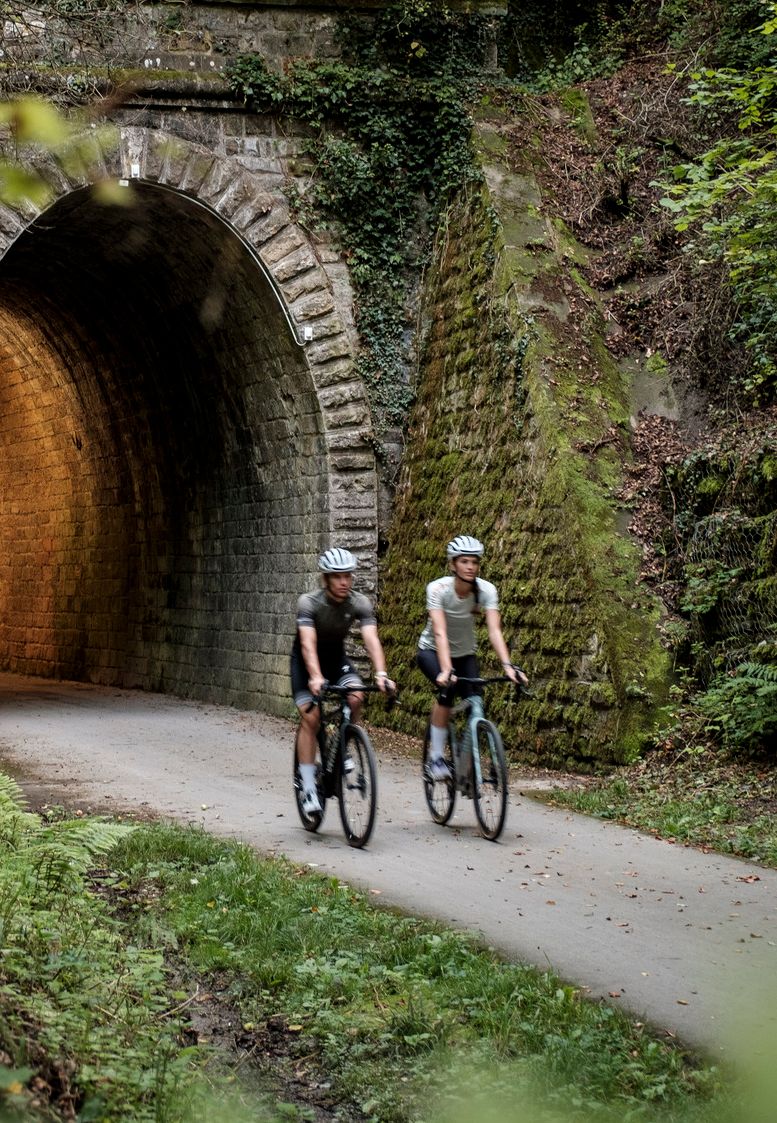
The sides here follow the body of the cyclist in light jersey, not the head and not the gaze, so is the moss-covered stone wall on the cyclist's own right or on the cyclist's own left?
on the cyclist's own left

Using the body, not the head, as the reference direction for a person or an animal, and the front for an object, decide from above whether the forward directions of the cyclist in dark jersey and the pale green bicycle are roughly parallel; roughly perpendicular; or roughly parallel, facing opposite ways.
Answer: roughly parallel

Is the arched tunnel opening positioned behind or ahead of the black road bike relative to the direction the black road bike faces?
behind

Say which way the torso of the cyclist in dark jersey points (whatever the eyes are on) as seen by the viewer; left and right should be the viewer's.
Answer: facing the viewer and to the right of the viewer

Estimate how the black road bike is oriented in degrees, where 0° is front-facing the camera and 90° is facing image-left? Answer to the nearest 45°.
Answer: approximately 315°

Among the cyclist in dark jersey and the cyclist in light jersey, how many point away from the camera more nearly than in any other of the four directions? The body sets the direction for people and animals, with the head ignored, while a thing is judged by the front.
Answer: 0

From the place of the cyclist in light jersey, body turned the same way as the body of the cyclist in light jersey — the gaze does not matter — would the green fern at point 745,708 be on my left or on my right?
on my left

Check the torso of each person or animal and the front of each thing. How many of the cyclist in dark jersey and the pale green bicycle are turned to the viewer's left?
0
